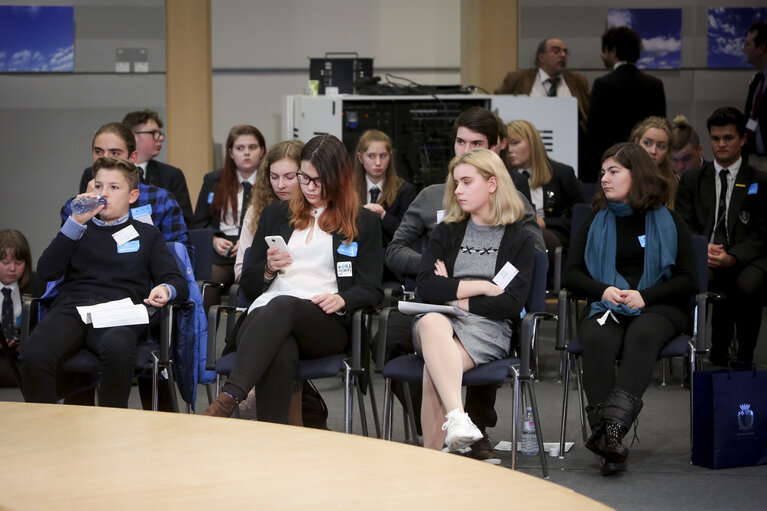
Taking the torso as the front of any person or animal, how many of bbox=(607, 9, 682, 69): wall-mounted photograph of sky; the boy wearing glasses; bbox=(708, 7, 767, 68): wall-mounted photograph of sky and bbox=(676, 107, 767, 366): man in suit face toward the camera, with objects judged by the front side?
4

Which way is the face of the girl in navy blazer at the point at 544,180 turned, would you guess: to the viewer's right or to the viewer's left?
to the viewer's left

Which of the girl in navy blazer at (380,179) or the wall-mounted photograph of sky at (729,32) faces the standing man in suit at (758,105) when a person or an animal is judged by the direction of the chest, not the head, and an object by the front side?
the wall-mounted photograph of sky

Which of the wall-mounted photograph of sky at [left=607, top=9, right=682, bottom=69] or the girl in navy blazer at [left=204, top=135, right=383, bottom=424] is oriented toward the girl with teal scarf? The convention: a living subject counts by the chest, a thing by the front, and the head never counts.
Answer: the wall-mounted photograph of sky

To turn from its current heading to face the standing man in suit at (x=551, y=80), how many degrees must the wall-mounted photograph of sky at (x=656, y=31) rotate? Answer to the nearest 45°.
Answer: approximately 45° to its right

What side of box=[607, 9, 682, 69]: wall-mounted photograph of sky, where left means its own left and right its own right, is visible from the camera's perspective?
front

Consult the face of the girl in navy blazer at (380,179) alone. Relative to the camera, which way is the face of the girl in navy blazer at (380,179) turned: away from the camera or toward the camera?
toward the camera

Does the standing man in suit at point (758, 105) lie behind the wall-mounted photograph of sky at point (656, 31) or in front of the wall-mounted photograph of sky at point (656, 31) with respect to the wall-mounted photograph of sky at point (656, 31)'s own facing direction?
in front

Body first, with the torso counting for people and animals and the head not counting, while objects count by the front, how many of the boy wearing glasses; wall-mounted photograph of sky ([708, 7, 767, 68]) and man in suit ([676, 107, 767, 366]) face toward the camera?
3

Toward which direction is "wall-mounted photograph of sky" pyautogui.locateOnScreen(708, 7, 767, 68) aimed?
toward the camera

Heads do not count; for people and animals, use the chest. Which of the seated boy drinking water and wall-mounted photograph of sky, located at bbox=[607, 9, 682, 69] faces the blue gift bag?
the wall-mounted photograph of sky

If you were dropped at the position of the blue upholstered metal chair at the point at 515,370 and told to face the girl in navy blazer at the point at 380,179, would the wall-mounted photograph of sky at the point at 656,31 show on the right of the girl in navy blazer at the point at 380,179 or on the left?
right

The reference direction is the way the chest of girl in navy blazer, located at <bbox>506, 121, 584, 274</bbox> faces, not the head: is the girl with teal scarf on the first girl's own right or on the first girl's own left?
on the first girl's own left

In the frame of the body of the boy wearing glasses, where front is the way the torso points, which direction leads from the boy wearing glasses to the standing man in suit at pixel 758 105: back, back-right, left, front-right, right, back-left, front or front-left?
left

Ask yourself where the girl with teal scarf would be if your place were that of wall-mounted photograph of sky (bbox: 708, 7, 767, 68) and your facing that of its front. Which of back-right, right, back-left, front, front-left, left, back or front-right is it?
front

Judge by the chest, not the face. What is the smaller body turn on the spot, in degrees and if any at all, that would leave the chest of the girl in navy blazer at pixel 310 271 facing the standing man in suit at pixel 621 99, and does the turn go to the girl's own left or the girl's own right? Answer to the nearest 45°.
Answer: approximately 180°

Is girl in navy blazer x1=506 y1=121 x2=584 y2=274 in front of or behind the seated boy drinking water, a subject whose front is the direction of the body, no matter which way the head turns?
behind

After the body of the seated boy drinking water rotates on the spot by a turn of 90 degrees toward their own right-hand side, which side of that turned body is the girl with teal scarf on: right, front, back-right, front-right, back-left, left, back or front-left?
back-right
